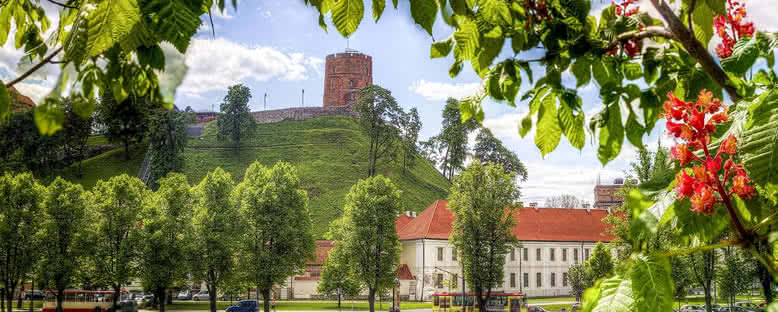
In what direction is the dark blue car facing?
to the viewer's left

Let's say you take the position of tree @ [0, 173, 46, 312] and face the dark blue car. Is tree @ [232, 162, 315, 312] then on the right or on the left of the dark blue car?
right

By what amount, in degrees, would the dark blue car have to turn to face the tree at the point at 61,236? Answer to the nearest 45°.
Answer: approximately 45° to its left

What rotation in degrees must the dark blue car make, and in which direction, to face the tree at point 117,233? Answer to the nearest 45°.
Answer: approximately 45° to its left

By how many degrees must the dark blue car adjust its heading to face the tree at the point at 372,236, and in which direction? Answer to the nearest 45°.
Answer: approximately 135° to its left

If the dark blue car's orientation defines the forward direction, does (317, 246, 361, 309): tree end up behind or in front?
behind

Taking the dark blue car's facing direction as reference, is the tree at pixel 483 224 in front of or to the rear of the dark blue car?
to the rear

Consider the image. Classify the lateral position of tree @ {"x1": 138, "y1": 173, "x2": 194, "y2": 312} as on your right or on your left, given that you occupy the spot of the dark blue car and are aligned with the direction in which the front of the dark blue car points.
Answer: on your left
